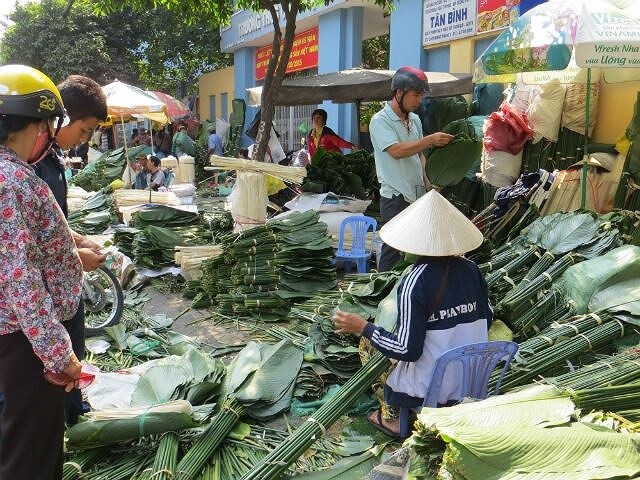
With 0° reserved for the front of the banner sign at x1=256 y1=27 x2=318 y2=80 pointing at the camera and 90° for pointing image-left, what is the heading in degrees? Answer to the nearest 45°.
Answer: approximately 45°

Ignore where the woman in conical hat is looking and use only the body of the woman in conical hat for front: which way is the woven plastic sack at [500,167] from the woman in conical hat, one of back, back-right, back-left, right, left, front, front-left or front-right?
front-right

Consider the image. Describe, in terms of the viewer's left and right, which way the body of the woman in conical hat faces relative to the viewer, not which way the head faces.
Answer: facing away from the viewer and to the left of the viewer

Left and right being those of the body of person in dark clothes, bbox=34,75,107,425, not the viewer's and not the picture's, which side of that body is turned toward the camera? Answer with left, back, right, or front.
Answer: right

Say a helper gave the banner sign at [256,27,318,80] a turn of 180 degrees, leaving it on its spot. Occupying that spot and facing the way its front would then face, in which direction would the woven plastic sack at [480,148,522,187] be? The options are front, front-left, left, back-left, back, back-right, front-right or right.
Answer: back-right

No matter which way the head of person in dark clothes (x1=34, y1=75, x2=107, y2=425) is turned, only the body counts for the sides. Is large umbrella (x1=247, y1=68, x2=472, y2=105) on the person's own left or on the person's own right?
on the person's own left

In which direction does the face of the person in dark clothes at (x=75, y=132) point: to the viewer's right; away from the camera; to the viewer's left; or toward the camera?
to the viewer's right

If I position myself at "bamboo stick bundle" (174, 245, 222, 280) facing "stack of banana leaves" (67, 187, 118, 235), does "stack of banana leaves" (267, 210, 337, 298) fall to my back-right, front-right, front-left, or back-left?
back-right
